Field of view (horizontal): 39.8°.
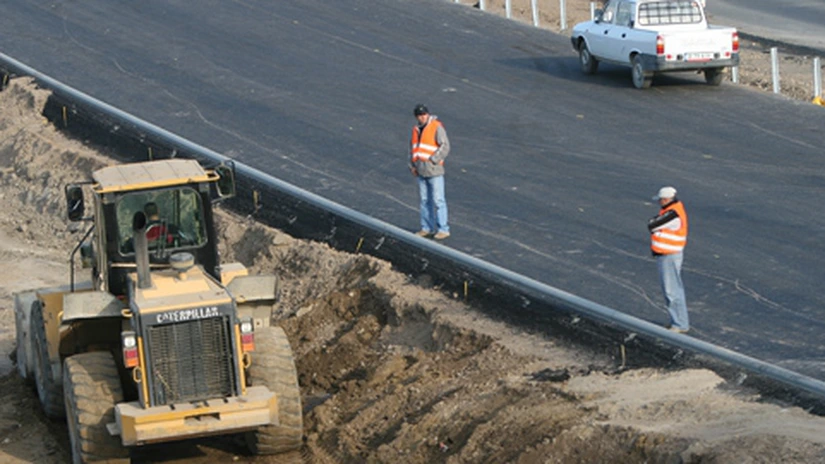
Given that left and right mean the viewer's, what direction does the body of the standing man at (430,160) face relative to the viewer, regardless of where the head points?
facing the viewer and to the left of the viewer

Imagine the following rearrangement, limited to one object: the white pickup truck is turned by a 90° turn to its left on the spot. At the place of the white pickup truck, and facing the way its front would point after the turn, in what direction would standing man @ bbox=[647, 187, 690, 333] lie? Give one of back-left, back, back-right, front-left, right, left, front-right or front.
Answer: front-left

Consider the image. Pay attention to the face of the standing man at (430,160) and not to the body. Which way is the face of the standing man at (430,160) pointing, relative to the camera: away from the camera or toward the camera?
toward the camera

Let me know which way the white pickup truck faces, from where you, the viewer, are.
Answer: facing away from the viewer and to the left of the viewer

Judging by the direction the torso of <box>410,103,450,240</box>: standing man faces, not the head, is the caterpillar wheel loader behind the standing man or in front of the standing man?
in front

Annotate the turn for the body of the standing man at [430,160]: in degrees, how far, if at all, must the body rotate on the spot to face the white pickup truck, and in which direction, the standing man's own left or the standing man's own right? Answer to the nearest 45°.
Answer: approximately 180°

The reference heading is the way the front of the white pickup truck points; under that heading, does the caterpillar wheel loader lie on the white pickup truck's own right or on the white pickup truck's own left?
on the white pickup truck's own left

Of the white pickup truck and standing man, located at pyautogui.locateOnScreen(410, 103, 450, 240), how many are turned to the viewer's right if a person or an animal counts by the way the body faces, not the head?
0

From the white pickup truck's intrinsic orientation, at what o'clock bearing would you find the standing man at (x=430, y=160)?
The standing man is roughly at 8 o'clock from the white pickup truck.

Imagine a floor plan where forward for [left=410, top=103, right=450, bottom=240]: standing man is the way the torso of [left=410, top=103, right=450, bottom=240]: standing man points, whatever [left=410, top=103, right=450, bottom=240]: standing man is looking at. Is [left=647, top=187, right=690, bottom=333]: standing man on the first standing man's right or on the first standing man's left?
on the first standing man's left
